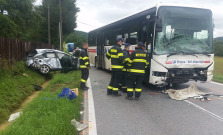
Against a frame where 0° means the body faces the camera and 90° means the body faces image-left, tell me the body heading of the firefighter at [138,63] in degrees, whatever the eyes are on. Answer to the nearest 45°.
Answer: approximately 180°

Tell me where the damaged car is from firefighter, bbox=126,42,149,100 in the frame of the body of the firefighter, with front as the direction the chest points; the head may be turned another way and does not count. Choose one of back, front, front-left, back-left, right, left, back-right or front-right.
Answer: front-left

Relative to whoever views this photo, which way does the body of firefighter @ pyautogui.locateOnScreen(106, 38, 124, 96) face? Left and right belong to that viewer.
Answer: facing away from the viewer and to the right of the viewer

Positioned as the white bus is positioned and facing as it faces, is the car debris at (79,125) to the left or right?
on its right

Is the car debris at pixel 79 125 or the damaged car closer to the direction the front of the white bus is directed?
the car debris

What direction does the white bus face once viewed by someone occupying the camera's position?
facing the viewer and to the right of the viewer

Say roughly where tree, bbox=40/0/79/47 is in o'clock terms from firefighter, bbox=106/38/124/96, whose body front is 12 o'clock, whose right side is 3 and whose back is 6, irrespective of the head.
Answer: The tree is roughly at 10 o'clock from the firefighter.
